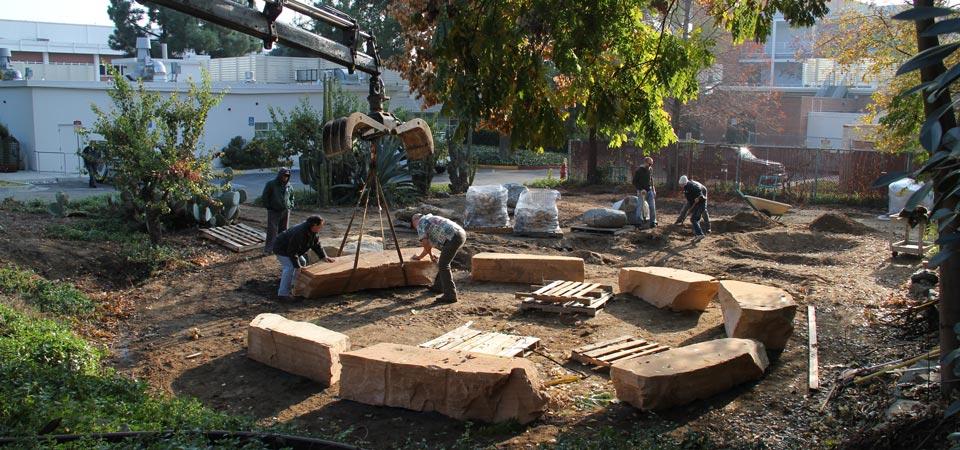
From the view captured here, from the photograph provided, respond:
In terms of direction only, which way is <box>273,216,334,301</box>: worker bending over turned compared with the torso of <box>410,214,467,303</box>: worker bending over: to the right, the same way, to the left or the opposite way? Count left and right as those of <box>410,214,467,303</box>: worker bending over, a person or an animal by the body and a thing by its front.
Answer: the opposite way

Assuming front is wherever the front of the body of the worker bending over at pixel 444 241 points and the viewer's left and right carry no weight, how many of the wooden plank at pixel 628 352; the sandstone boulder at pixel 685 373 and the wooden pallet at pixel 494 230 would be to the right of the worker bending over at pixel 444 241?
1

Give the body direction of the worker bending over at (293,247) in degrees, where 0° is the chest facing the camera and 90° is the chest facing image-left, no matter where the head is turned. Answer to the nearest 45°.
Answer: approximately 270°

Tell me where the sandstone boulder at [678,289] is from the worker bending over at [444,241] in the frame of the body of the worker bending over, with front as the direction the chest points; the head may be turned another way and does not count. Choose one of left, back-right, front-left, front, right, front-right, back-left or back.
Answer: back

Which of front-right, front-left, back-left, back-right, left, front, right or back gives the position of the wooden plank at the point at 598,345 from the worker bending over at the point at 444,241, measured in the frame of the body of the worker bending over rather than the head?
back-left

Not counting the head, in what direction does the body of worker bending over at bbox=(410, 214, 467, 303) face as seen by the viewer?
to the viewer's left

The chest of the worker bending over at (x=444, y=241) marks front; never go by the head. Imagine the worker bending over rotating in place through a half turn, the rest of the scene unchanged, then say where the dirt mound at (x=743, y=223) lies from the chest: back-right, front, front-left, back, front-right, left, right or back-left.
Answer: front-left

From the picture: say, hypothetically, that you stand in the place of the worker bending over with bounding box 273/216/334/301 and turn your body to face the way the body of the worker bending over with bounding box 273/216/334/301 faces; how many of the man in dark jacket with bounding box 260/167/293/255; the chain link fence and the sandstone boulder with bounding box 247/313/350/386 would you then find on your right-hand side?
1

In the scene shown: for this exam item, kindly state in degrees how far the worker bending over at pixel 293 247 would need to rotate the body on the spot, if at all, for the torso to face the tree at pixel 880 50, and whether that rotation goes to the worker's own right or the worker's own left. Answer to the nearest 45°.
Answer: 0° — they already face it

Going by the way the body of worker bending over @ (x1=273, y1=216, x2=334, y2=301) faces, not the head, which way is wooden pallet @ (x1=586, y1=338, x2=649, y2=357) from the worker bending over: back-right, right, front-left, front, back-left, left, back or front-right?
front-right

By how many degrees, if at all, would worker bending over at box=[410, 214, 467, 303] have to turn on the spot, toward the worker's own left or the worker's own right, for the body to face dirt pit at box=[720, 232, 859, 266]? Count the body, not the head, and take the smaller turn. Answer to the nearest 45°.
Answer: approximately 135° to the worker's own right

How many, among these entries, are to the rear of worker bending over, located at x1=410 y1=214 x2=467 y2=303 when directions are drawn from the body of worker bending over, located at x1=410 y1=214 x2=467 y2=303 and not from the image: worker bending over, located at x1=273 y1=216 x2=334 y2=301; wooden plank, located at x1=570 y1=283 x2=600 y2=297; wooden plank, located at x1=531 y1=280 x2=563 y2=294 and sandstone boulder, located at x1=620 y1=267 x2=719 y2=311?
3

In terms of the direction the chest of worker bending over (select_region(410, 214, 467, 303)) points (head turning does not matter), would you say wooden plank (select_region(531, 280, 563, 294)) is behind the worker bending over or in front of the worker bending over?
behind

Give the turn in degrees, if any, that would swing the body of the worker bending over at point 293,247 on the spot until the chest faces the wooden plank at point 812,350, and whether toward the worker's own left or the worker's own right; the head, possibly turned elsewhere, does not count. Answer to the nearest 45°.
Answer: approximately 45° to the worker's own right
